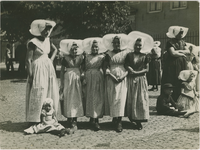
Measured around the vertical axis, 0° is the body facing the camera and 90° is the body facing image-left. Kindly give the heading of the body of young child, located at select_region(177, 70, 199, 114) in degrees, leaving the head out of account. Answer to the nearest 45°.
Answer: approximately 315°

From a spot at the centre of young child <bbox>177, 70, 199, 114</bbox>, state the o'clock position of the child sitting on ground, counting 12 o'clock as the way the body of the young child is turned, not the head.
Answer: The child sitting on ground is roughly at 3 o'clock from the young child.

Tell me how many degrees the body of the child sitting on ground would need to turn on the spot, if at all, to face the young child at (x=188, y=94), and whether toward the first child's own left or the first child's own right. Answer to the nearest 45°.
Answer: approximately 90° to the first child's own left

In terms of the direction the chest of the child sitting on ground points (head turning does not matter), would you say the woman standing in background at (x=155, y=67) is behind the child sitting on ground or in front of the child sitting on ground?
behind
